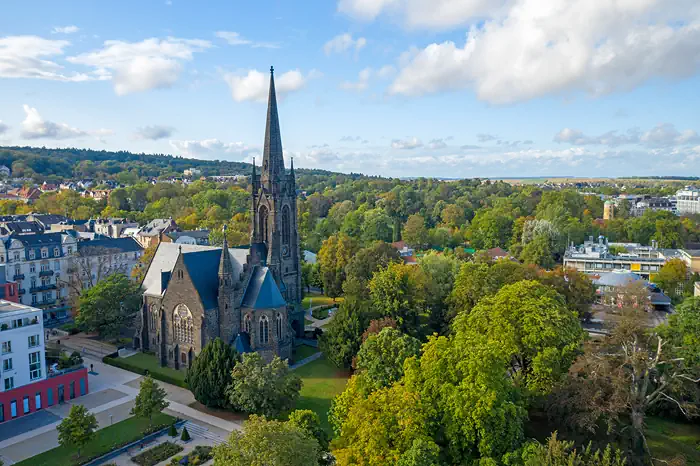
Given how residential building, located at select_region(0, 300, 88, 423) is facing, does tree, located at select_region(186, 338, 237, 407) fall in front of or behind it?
in front

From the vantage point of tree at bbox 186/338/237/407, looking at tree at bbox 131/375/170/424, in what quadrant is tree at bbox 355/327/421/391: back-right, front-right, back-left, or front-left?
back-left

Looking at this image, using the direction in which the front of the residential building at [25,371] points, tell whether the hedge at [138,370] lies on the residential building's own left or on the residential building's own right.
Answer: on the residential building's own left

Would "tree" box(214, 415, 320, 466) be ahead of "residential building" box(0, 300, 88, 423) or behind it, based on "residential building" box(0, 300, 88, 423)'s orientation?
ahead

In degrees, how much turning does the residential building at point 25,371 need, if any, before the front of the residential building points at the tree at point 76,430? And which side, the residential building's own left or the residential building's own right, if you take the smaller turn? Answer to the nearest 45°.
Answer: approximately 45° to the residential building's own right

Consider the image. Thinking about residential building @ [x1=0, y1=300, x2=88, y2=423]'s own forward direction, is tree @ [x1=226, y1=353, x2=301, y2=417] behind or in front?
in front

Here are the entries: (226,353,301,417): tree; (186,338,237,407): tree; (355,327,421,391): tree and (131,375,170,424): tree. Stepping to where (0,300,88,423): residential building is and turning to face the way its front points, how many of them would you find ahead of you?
4

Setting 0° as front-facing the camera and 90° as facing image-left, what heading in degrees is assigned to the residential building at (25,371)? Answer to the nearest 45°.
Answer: approximately 315°
